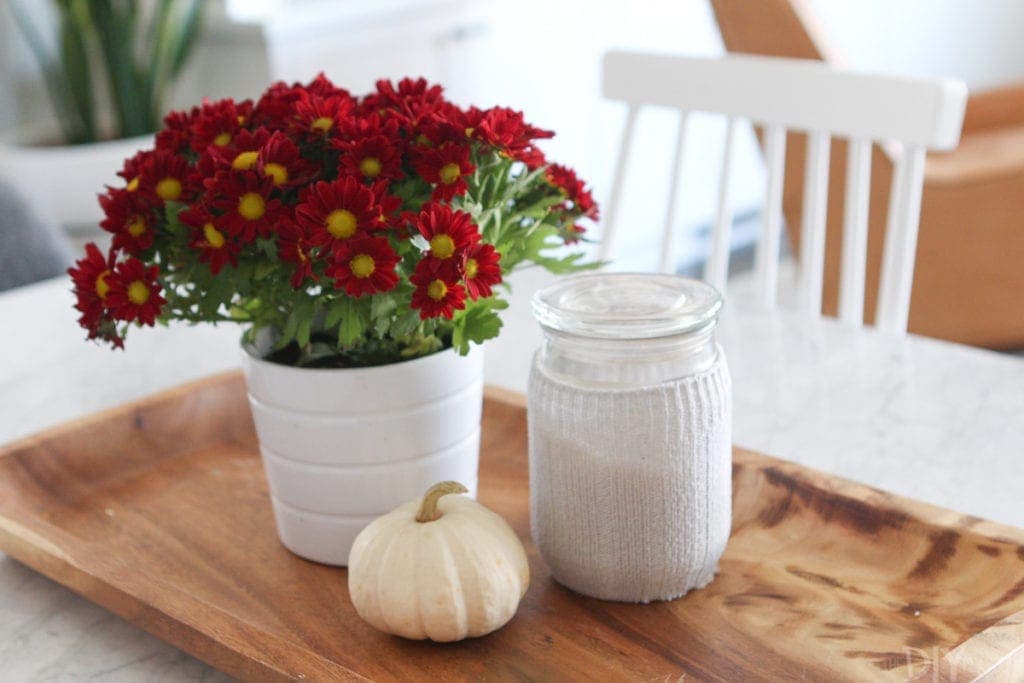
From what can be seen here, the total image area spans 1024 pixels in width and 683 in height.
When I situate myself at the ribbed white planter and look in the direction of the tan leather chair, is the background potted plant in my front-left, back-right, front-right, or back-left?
front-left
